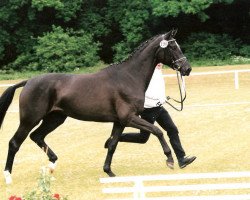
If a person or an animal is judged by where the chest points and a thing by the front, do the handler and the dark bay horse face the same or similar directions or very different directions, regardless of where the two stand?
same or similar directions

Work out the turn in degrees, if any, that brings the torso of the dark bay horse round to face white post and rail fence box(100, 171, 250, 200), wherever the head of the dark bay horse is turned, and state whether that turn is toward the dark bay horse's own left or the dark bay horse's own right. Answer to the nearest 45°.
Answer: approximately 90° to the dark bay horse's own right

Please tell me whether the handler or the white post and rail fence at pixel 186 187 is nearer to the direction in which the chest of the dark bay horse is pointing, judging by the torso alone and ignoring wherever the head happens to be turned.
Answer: the handler

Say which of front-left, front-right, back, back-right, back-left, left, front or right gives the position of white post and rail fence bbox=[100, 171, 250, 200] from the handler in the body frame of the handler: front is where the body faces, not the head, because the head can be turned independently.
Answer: right

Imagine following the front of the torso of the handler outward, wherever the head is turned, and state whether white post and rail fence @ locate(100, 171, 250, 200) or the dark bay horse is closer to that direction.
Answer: the white post and rail fence

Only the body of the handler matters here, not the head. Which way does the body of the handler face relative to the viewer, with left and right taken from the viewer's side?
facing to the right of the viewer

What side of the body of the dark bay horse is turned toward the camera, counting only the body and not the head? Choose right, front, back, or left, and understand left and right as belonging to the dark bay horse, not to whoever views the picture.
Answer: right

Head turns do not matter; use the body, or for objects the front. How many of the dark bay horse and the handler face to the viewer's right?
2
